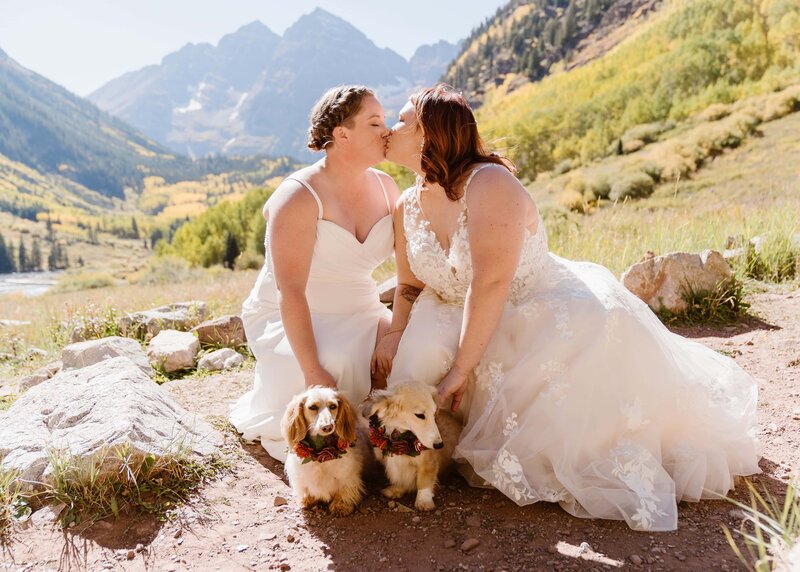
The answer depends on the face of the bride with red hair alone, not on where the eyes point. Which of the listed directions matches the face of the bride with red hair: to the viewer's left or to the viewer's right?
to the viewer's left

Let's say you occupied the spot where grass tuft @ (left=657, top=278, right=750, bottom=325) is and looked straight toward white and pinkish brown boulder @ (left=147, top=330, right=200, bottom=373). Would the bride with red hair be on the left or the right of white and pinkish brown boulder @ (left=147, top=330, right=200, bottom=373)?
left

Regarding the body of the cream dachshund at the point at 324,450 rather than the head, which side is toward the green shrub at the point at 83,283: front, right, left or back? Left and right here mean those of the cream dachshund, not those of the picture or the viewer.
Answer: back

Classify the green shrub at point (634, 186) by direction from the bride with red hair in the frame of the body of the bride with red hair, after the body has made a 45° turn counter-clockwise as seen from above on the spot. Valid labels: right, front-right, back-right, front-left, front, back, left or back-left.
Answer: back

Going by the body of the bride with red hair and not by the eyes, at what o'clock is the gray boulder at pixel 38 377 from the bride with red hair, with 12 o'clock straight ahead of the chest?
The gray boulder is roughly at 2 o'clock from the bride with red hair.

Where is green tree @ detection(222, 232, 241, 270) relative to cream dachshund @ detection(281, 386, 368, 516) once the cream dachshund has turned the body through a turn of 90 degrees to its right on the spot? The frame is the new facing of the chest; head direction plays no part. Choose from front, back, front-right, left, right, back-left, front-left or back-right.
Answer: right

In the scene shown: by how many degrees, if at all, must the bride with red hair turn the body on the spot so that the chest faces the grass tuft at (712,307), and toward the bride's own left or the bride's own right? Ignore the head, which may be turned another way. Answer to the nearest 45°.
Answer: approximately 180°

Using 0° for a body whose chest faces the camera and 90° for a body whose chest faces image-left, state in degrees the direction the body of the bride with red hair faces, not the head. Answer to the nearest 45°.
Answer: approximately 45°

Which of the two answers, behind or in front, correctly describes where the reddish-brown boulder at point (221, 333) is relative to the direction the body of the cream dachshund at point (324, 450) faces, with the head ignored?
behind

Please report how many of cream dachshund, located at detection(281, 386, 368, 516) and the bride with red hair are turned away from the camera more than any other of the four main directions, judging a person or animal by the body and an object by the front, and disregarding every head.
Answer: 0

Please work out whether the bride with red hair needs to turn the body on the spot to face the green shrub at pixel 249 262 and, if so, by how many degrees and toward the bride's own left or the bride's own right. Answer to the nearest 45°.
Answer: approximately 90° to the bride's own right

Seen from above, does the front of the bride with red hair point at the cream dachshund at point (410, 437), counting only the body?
yes

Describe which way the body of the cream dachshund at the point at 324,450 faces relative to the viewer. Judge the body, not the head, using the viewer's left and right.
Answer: facing the viewer

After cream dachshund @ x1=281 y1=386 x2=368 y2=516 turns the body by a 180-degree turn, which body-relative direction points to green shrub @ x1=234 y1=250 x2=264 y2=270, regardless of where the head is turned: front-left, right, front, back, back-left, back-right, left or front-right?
front

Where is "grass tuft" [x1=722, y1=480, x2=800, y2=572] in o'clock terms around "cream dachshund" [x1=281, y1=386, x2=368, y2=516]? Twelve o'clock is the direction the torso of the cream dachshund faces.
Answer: The grass tuft is roughly at 10 o'clock from the cream dachshund.
